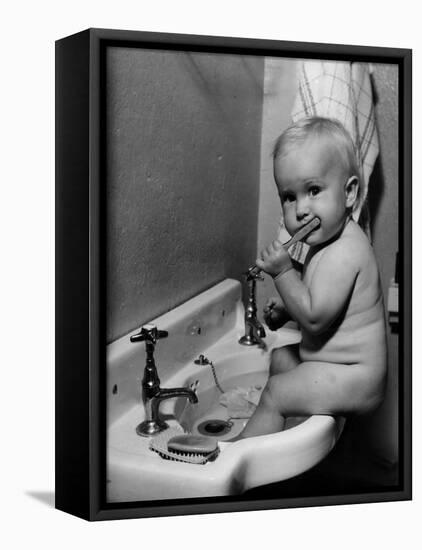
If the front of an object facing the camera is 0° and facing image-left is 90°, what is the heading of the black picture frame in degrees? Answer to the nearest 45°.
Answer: approximately 315°
